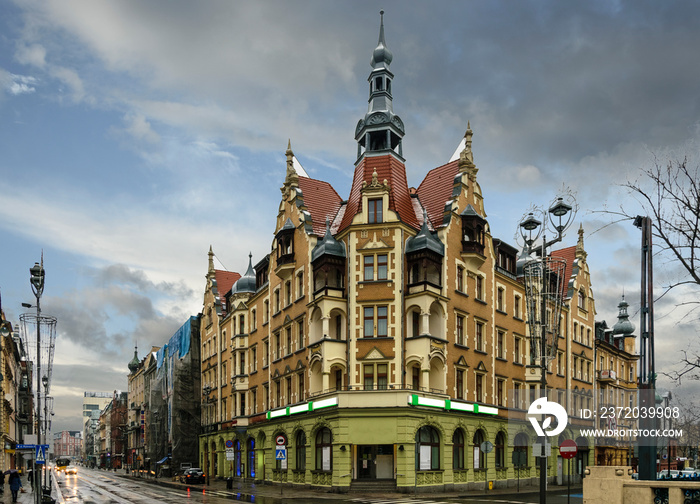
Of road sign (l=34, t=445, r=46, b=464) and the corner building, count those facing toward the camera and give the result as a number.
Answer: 2

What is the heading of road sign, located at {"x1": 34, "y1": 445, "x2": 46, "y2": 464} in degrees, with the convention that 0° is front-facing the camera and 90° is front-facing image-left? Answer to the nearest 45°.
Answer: approximately 0°

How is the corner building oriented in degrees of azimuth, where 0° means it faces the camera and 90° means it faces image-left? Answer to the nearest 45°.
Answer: approximately 0°

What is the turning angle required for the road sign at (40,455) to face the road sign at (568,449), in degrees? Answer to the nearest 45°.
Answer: approximately 45° to its left

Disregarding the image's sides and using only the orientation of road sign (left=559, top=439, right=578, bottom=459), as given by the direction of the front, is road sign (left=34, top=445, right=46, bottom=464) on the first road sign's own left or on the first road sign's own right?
on the first road sign's own right

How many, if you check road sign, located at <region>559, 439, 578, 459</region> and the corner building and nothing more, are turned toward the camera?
2
